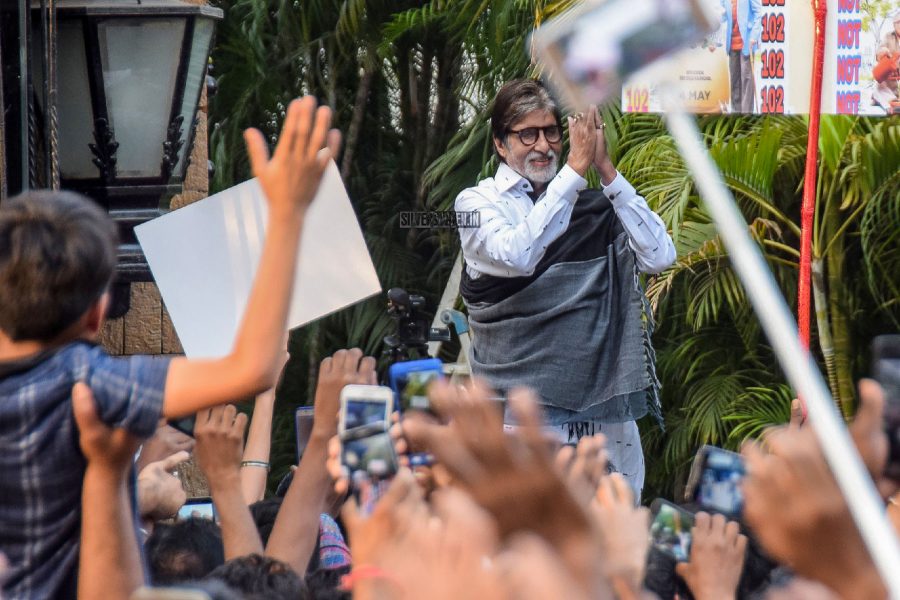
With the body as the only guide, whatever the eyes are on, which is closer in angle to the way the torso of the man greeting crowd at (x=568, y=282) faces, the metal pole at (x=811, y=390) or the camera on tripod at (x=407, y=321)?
the metal pole

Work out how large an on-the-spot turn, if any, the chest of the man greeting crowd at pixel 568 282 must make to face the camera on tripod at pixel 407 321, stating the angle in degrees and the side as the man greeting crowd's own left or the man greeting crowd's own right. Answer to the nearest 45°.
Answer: approximately 90° to the man greeting crowd's own right

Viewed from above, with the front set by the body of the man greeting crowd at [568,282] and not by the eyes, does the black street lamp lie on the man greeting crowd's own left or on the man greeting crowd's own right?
on the man greeting crowd's own right

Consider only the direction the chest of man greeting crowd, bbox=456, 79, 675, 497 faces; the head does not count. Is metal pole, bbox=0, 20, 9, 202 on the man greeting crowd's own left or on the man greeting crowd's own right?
on the man greeting crowd's own right

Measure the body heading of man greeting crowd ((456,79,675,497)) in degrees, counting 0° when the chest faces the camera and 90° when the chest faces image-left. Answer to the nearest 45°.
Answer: approximately 315°
